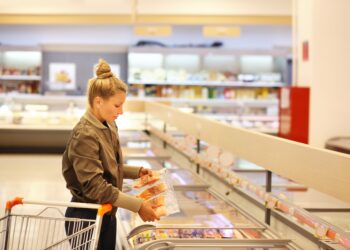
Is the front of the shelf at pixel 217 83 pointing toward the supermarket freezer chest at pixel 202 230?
yes

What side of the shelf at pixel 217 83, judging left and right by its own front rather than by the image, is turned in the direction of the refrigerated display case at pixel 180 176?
front

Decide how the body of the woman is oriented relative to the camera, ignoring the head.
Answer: to the viewer's right

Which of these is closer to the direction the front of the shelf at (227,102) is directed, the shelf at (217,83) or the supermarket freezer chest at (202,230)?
the supermarket freezer chest

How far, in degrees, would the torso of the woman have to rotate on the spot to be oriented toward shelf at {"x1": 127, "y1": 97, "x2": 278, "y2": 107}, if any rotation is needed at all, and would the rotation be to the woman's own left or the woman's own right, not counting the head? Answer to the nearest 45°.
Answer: approximately 90° to the woman's own left

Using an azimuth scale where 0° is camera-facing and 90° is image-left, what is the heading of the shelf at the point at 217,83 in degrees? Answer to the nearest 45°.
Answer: approximately 0°

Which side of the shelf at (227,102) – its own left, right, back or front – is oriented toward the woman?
front

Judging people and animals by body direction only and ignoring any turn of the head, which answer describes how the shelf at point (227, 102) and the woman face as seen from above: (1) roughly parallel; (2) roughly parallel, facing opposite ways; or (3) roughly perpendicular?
roughly perpendicular

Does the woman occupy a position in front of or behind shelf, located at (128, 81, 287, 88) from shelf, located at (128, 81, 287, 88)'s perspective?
in front

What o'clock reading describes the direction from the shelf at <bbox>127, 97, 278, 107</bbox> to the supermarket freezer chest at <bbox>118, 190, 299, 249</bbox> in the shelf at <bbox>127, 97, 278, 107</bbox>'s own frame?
The supermarket freezer chest is roughly at 12 o'clock from the shelf.

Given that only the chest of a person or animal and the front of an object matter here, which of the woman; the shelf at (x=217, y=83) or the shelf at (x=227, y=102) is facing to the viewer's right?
the woman
